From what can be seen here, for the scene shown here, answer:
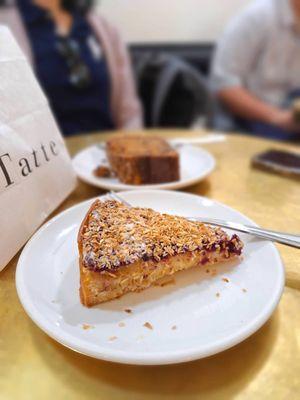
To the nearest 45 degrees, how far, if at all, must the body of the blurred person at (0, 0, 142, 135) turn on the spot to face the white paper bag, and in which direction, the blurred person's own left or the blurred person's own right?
0° — they already face it

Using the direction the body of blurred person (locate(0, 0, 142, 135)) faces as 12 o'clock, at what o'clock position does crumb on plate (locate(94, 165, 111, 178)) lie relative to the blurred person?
The crumb on plate is roughly at 12 o'clock from the blurred person.

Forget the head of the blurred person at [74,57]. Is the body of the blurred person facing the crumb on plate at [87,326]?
yes

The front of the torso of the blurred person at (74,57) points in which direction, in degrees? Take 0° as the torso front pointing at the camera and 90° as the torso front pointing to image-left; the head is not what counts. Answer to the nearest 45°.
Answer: approximately 0°

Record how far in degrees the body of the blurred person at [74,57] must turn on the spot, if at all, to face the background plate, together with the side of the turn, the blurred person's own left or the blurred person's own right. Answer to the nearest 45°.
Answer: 0° — they already face it

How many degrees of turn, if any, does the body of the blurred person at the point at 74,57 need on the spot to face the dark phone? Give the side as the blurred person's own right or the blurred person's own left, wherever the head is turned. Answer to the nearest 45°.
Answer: approximately 45° to the blurred person's own left

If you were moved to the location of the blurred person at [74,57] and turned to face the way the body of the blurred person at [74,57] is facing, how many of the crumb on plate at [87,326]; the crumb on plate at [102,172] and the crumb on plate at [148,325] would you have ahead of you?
3
